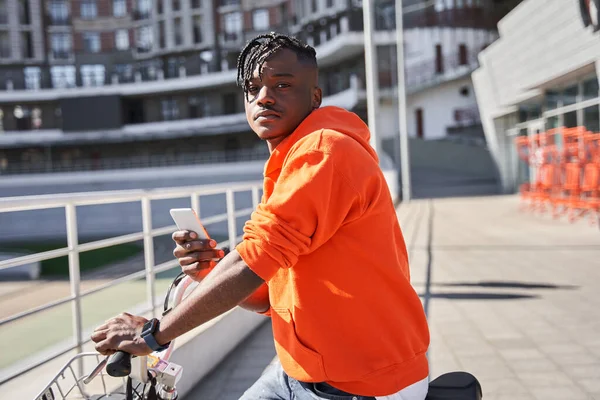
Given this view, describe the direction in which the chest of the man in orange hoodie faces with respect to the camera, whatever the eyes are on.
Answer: to the viewer's left
